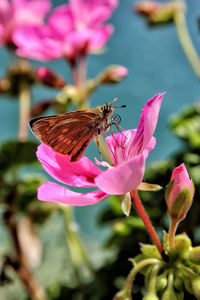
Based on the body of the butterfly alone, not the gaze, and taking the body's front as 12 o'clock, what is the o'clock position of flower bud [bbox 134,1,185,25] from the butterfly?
The flower bud is roughly at 10 o'clock from the butterfly.

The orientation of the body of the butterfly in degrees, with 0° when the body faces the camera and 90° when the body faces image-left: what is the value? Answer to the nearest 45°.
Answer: approximately 270°

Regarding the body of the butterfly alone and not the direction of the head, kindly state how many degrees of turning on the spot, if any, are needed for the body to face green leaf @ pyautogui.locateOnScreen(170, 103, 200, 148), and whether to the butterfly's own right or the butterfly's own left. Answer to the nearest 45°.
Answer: approximately 45° to the butterfly's own left
